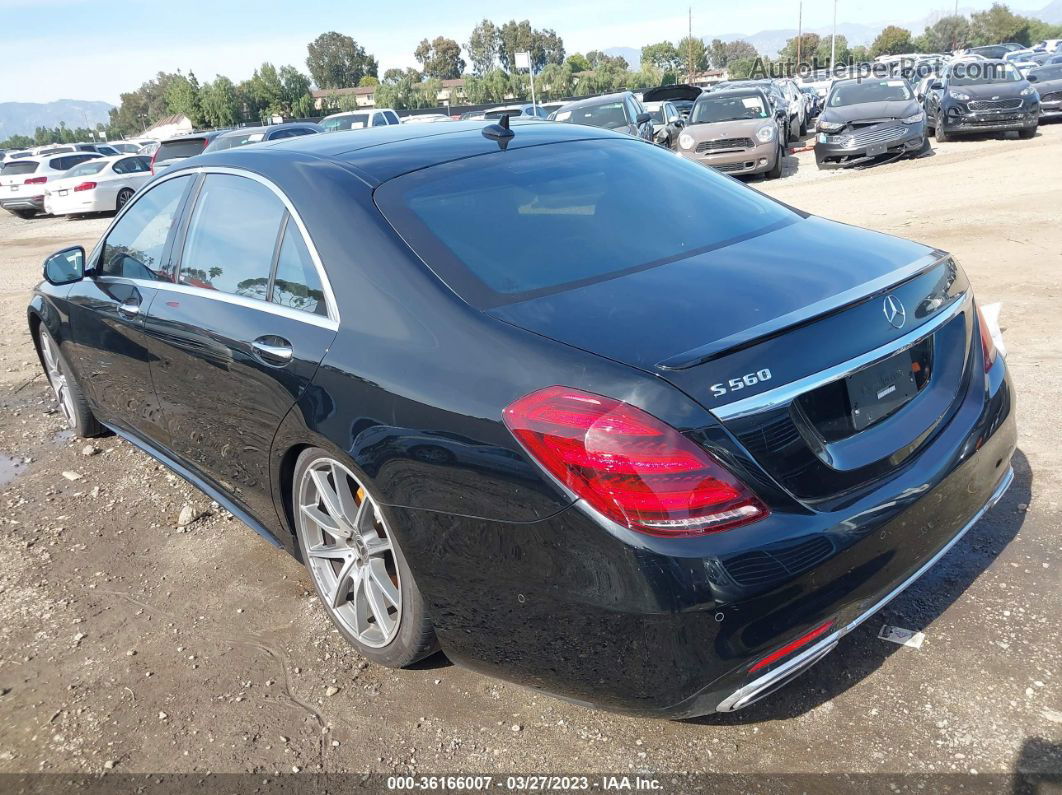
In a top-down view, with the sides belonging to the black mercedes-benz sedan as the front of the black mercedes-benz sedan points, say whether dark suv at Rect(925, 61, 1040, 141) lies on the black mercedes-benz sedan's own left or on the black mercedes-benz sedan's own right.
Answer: on the black mercedes-benz sedan's own right

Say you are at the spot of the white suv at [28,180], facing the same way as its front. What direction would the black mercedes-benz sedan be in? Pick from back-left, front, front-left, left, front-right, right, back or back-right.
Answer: back-right

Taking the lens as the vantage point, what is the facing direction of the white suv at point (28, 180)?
facing away from the viewer and to the right of the viewer

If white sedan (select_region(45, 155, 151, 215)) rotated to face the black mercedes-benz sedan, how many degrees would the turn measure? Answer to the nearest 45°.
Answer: approximately 135° to its right

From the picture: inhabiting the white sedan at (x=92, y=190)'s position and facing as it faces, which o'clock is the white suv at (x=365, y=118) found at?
The white suv is roughly at 2 o'clock from the white sedan.

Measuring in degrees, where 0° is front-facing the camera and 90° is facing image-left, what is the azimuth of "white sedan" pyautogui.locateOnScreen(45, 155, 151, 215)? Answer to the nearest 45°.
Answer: approximately 225°

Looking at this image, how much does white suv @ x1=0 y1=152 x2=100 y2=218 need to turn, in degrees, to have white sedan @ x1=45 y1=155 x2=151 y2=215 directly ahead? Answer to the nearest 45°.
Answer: approximately 135° to its right

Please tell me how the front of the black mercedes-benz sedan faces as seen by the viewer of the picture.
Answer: facing away from the viewer and to the left of the viewer

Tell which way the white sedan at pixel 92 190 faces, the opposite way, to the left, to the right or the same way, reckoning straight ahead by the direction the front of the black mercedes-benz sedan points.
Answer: to the right

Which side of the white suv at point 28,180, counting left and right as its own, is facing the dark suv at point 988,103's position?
right

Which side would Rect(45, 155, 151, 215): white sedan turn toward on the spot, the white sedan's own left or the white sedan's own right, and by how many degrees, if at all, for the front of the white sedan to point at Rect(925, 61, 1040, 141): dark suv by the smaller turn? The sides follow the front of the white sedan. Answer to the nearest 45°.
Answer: approximately 90° to the white sedan's own right

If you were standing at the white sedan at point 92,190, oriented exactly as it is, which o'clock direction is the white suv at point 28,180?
The white suv is roughly at 10 o'clock from the white sedan.
